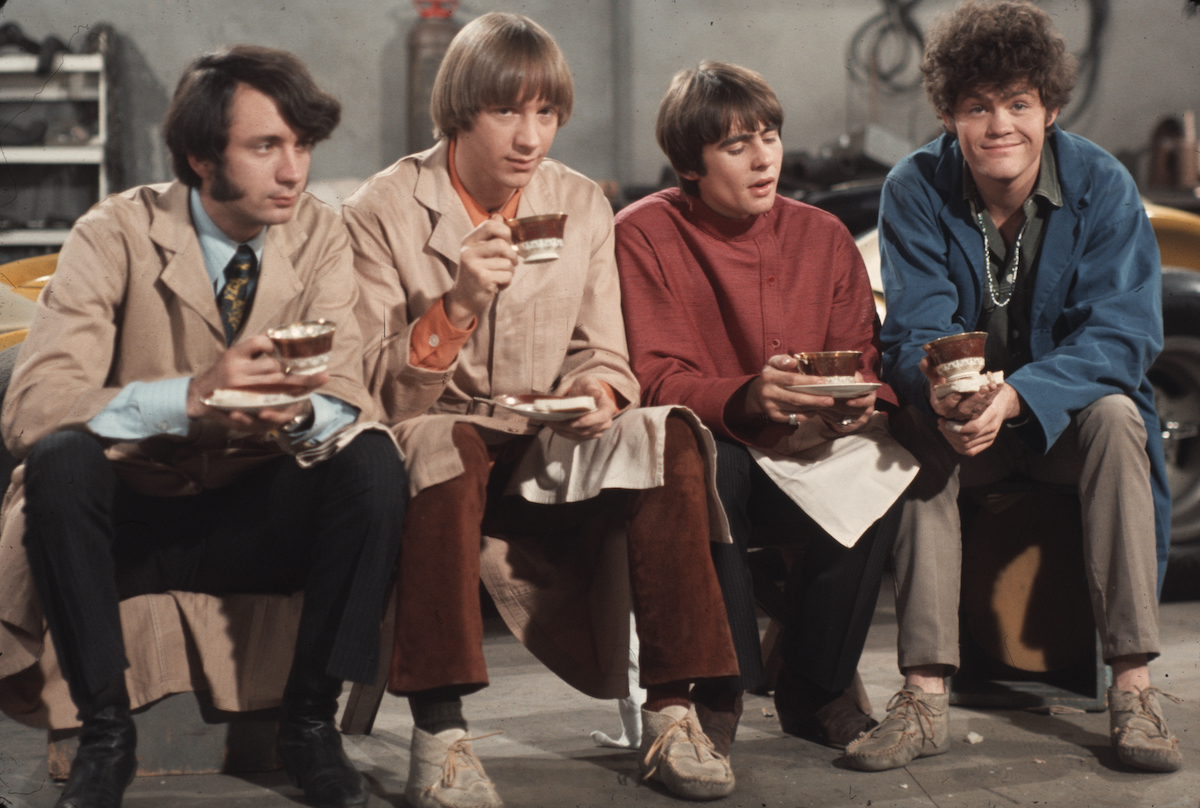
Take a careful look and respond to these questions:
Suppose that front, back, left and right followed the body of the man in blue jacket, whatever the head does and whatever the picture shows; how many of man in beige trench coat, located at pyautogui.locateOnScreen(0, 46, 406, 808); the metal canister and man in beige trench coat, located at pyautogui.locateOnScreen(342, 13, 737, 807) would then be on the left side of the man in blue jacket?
0

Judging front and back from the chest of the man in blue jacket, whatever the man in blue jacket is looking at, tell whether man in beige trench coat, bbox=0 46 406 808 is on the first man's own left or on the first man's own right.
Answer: on the first man's own right

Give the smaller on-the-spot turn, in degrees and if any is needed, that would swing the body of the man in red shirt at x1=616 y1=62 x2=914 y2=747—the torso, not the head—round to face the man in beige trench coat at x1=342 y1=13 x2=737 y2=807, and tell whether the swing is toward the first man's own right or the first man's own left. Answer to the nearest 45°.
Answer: approximately 90° to the first man's own right

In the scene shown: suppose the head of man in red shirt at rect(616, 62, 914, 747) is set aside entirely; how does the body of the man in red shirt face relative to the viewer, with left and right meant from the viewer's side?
facing the viewer and to the right of the viewer

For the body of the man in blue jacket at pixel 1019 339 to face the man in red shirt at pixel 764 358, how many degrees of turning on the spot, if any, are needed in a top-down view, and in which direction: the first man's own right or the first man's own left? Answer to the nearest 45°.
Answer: approximately 45° to the first man's own right

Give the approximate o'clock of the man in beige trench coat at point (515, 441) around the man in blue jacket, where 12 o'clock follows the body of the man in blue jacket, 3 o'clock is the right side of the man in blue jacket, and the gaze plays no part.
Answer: The man in beige trench coat is roughly at 2 o'clock from the man in blue jacket.

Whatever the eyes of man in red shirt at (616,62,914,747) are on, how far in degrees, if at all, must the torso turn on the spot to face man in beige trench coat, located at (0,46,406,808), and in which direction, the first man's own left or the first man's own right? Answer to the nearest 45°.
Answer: approximately 90° to the first man's own right

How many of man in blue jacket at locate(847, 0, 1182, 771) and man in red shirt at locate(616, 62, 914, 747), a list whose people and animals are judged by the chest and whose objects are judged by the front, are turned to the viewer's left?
0

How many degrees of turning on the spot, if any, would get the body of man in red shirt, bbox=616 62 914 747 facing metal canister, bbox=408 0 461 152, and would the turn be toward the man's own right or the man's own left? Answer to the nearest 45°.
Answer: approximately 180°

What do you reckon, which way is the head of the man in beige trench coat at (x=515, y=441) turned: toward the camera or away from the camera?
toward the camera

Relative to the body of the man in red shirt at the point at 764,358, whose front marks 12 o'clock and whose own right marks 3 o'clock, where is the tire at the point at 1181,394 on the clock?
The tire is roughly at 9 o'clock from the man in red shirt.

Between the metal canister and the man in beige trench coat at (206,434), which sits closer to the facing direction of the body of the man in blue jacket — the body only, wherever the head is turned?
the man in beige trench coat

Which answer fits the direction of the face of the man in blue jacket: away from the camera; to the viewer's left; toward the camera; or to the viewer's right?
toward the camera

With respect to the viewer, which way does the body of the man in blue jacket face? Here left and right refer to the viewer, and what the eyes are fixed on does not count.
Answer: facing the viewer
